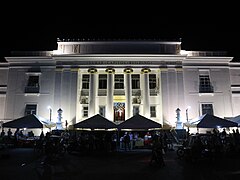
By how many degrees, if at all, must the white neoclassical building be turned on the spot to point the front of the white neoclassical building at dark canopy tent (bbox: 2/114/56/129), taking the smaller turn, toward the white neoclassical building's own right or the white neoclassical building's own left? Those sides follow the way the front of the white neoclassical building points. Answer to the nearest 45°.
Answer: approximately 45° to the white neoclassical building's own right

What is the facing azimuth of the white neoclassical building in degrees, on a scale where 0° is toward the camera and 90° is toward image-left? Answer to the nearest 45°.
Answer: approximately 0°

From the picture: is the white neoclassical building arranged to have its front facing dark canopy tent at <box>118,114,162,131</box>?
yes

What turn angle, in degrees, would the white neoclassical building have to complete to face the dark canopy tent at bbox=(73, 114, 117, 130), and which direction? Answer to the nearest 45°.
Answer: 0° — it already faces it
